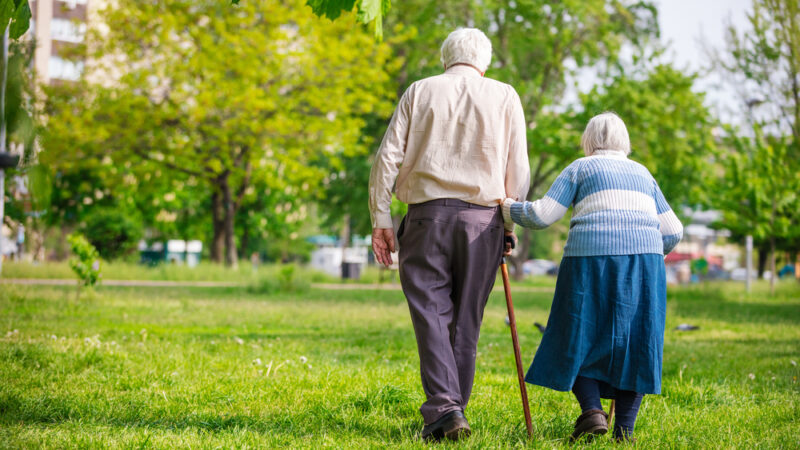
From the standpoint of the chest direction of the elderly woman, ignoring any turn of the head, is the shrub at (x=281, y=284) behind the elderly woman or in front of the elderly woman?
in front

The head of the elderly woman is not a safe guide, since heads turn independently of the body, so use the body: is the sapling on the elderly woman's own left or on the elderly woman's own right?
on the elderly woman's own left

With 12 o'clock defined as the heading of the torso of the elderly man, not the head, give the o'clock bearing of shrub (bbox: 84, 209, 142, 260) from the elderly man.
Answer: The shrub is roughly at 11 o'clock from the elderly man.

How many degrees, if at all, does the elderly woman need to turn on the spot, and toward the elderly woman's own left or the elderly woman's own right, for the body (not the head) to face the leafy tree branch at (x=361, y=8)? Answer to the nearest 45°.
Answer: approximately 135° to the elderly woman's own left

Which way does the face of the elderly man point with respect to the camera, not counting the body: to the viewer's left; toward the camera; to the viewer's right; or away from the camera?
away from the camera

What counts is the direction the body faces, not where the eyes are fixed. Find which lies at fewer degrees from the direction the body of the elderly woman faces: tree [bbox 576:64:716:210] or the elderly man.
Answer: the tree

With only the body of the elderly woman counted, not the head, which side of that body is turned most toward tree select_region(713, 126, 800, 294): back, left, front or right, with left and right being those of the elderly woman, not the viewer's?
front

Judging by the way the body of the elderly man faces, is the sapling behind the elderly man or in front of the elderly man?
in front

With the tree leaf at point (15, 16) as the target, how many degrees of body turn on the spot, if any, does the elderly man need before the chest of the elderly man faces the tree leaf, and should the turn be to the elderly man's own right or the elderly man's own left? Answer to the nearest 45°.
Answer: approximately 135° to the elderly man's own left

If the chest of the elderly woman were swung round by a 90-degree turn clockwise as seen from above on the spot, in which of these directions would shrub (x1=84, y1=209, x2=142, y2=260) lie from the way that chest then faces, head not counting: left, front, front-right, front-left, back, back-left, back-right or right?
back-left

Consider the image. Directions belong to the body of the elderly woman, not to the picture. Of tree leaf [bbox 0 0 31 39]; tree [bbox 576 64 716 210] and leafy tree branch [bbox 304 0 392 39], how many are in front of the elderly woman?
1

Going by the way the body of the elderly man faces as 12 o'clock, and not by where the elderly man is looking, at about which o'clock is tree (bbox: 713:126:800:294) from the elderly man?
The tree is roughly at 1 o'clock from the elderly man.

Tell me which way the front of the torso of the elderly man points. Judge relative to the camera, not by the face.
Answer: away from the camera

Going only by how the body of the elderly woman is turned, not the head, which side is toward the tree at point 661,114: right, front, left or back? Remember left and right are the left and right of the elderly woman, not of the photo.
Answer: front

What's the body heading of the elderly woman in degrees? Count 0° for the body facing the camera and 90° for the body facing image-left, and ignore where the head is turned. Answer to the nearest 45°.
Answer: approximately 180°

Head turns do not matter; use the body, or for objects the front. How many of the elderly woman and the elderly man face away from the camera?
2
